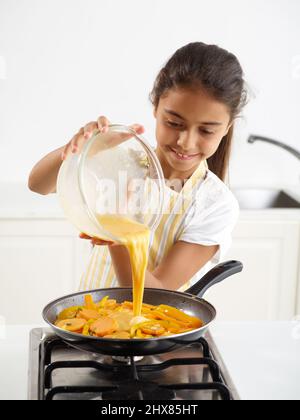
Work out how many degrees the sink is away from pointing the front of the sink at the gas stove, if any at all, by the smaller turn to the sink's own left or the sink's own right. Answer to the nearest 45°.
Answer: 0° — it already faces it

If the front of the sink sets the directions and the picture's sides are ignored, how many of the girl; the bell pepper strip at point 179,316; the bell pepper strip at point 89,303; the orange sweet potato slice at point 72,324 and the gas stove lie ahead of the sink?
5

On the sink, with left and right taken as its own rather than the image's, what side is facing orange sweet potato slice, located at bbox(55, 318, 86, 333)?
front

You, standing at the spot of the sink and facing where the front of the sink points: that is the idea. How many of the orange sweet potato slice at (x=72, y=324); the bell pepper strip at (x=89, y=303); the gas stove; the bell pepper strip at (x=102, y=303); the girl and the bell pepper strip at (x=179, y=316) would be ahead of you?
6

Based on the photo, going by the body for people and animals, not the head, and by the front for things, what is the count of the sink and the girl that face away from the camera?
0

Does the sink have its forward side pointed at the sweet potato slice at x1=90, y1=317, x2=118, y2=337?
yes

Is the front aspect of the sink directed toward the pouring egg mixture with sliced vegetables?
yes

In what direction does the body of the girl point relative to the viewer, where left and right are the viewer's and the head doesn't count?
facing the viewer and to the left of the viewer

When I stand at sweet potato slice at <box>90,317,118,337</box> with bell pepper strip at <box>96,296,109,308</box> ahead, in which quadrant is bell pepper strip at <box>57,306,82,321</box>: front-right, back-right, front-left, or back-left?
front-left

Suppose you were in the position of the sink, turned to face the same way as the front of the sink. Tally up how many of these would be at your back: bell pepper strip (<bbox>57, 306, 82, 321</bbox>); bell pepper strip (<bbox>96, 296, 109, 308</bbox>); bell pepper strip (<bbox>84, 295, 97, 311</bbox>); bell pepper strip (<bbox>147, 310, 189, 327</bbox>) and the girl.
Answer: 0

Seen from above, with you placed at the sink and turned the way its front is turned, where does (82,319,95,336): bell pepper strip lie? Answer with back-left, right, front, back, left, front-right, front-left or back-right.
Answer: front

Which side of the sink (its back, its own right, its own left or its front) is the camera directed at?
front

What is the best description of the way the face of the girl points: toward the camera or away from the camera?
toward the camera

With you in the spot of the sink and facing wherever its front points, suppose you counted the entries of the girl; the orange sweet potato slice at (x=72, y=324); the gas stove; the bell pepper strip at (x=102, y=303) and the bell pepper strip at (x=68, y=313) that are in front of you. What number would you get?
5

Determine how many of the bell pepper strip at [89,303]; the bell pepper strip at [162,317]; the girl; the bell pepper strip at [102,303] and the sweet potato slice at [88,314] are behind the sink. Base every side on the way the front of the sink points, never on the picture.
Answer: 0
